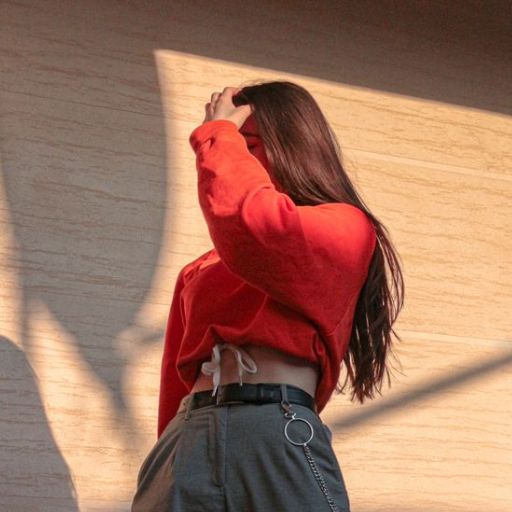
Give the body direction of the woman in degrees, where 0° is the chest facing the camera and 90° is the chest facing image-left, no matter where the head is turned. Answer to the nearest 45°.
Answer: approximately 45°
